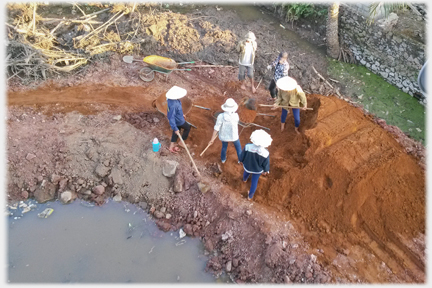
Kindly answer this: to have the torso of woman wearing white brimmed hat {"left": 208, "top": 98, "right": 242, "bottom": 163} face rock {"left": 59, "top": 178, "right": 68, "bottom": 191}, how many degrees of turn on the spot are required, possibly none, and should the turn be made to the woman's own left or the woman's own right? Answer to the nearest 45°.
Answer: approximately 90° to the woman's own left

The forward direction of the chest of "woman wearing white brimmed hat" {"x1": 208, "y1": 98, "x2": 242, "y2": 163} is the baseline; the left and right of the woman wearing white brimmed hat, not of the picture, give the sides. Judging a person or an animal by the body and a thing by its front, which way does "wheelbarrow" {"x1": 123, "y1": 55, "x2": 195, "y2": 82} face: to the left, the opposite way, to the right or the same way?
to the left

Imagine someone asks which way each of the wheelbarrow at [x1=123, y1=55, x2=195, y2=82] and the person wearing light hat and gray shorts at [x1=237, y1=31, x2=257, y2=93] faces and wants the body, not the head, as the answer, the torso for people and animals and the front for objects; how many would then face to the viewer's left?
1

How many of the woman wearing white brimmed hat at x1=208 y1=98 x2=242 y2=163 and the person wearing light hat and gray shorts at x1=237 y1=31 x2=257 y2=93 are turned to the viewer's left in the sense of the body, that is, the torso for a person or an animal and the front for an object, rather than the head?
0

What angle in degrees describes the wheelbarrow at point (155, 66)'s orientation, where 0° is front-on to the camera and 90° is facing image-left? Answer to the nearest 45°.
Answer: approximately 90°

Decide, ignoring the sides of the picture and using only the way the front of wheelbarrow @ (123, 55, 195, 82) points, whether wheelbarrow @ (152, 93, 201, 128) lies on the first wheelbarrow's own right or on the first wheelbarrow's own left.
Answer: on the first wheelbarrow's own left

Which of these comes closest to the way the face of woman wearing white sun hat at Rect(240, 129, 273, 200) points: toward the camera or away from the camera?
away from the camera

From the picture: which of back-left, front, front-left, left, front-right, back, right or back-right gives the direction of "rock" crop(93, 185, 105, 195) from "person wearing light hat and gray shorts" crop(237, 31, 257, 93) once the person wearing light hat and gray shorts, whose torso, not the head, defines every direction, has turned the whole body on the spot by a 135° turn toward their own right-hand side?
left

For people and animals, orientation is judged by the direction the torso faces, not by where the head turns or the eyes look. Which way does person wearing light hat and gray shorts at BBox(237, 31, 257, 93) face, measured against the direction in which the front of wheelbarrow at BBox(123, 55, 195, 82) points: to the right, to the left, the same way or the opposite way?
to the left

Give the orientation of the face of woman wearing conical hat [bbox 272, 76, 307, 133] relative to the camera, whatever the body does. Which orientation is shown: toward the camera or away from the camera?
toward the camera

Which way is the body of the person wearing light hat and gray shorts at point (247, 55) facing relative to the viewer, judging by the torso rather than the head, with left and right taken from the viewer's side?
facing the viewer

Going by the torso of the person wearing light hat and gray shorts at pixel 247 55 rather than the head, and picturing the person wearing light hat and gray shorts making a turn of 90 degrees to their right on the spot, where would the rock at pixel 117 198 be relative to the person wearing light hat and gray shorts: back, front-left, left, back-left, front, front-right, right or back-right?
front-left

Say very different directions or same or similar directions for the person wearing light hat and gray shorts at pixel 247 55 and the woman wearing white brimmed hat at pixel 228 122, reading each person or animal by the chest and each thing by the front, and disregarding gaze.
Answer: very different directions

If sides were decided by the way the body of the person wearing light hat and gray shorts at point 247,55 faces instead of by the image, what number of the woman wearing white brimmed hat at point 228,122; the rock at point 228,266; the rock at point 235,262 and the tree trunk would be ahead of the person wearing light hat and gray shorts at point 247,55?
3

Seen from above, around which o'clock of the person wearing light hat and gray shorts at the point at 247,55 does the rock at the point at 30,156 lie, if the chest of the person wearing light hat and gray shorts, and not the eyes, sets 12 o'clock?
The rock is roughly at 2 o'clock from the person wearing light hat and gray shorts.

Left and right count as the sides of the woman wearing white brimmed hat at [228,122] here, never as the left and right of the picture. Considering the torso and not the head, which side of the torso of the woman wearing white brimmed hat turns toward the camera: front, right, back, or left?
back

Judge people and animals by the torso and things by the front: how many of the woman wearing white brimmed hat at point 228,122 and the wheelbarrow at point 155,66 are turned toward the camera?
0
